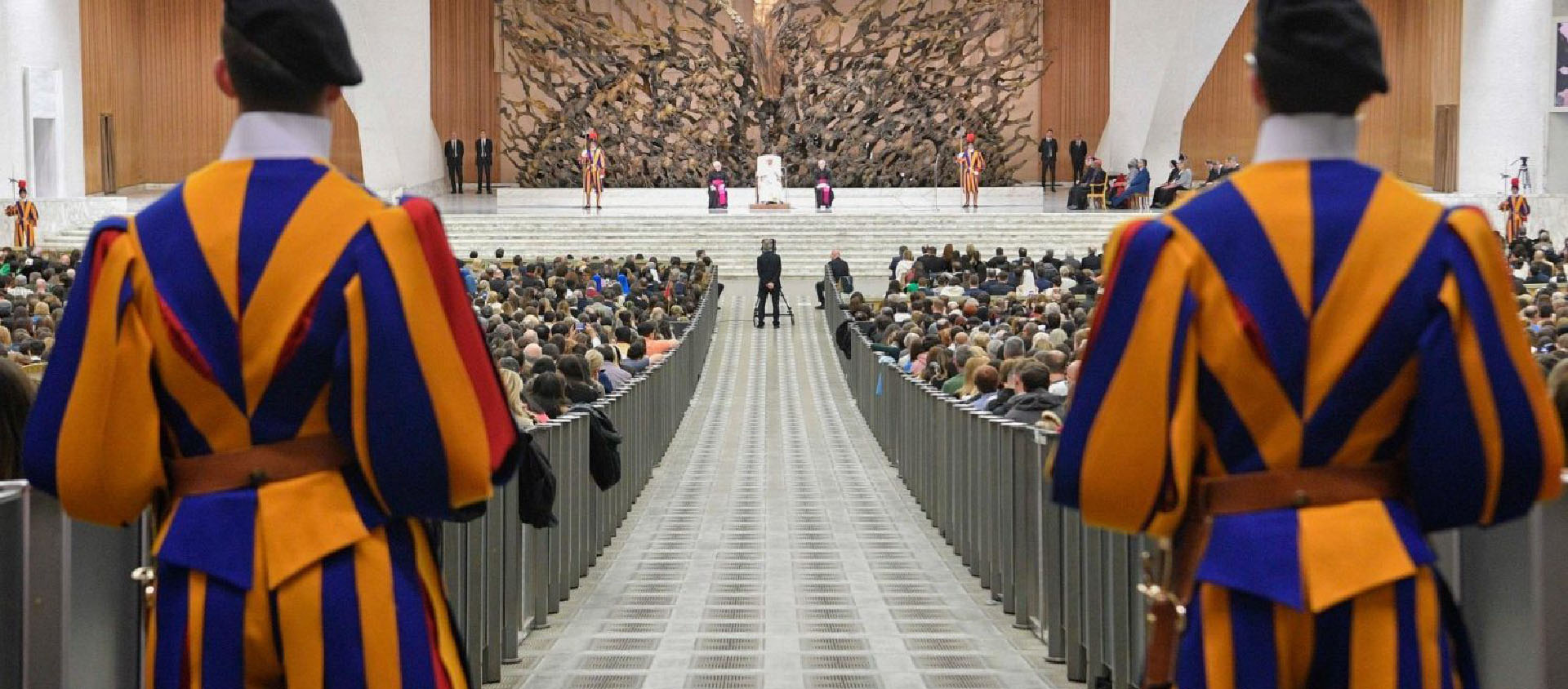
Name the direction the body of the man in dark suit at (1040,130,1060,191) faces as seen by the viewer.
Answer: toward the camera

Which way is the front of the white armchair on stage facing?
toward the camera

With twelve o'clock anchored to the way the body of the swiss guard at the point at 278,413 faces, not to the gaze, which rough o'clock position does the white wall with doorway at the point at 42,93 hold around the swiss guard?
The white wall with doorway is roughly at 12 o'clock from the swiss guard.

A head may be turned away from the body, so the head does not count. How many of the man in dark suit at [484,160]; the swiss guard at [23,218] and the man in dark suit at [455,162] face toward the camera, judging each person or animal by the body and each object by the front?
3

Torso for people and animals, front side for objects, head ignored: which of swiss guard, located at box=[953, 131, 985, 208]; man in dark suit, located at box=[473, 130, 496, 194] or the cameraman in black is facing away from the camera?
the cameraman in black

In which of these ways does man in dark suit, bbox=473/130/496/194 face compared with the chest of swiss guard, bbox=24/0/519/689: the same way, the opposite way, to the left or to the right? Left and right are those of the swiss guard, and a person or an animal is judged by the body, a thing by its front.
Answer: the opposite way

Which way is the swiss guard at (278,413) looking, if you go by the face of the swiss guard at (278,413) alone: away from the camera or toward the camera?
away from the camera

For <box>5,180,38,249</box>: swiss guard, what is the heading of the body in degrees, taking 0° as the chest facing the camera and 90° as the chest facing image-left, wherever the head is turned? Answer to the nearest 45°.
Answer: approximately 0°

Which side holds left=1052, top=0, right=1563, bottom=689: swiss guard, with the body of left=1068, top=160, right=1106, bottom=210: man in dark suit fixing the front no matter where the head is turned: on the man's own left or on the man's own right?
on the man's own left

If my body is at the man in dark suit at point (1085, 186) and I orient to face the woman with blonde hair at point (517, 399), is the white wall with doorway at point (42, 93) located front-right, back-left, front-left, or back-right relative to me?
front-right

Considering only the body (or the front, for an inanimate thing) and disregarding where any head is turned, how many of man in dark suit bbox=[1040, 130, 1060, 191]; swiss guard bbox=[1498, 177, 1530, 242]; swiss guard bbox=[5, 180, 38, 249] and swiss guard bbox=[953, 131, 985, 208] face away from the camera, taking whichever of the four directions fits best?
0

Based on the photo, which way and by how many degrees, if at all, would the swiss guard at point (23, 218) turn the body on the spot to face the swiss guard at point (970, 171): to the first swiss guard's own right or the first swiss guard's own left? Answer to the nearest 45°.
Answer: approximately 90° to the first swiss guard's own left

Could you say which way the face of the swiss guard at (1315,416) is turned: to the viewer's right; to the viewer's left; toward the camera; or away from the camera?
away from the camera

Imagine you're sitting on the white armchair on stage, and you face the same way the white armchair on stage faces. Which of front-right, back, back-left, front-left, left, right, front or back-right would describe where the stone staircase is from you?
front

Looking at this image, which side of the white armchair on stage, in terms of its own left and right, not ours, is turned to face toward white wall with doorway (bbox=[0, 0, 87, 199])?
right

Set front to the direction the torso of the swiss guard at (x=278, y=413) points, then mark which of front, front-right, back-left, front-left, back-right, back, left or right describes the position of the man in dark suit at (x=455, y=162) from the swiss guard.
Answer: front

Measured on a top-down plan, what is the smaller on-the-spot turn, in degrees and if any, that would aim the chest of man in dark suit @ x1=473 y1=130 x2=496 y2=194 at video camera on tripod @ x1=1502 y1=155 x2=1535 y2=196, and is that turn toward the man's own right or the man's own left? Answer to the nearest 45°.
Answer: approximately 45° to the man's own left
